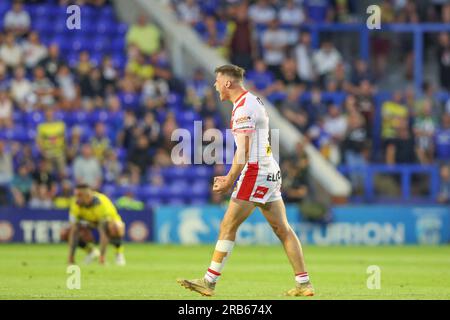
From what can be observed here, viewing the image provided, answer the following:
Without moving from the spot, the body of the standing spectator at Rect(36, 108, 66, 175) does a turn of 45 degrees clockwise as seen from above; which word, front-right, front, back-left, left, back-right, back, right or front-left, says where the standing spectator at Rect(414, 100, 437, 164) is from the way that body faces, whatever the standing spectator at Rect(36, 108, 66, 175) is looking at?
back-left

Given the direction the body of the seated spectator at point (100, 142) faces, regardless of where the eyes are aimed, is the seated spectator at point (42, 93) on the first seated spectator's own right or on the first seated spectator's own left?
on the first seated spectator's own right

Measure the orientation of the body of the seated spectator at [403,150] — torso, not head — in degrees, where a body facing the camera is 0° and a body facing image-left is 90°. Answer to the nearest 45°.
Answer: approximately 0°

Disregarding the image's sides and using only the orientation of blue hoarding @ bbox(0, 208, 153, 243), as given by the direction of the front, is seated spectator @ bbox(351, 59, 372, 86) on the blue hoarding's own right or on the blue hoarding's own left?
on the blue hoarding's own left

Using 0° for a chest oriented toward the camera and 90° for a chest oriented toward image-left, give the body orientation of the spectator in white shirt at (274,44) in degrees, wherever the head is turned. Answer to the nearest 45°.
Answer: approximately 0°

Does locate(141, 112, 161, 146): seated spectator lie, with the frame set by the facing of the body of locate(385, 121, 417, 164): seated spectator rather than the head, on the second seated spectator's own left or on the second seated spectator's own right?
on the second seated spectator's own right
